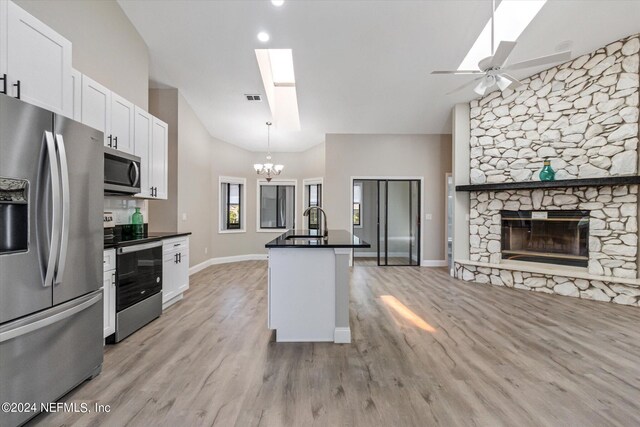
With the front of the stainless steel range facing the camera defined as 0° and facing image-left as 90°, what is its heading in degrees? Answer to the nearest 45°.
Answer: approximately 315°

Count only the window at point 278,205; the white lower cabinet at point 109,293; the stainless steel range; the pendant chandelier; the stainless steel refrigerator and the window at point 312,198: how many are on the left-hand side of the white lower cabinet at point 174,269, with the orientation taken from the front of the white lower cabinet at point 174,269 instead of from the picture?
3

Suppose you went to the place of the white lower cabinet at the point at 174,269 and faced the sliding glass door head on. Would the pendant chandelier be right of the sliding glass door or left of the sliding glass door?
left

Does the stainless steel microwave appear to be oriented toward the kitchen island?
yes

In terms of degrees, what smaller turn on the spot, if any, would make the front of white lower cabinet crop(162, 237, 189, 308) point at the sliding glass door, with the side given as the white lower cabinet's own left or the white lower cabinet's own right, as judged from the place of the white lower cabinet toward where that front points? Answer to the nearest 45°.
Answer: approximately 45° to the white lower cabinet's own left

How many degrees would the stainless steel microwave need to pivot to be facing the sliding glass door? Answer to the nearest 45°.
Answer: approximately 45° to its left

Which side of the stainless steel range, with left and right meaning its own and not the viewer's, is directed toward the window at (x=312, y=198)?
left

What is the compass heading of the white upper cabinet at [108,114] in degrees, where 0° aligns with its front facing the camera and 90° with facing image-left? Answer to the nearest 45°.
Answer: approximately 315°
